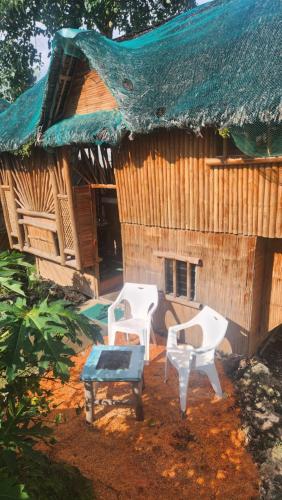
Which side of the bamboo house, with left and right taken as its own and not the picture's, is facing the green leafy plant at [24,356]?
front

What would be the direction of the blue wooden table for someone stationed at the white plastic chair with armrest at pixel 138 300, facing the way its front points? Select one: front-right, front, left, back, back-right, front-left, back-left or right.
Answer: front-left

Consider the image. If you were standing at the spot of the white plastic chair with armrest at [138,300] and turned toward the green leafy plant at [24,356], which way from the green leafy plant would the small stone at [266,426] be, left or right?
left

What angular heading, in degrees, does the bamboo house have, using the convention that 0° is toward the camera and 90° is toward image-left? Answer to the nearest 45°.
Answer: approximately 45°

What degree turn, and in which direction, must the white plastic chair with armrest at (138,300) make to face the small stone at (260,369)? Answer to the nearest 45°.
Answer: approximately 90° to its left

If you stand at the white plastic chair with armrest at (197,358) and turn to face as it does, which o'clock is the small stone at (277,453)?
The small stone is roughly at 9 o'clock from the white plastic chair with armrest.

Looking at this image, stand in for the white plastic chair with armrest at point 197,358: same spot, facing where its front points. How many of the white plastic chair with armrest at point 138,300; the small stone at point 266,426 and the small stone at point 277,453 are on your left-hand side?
2

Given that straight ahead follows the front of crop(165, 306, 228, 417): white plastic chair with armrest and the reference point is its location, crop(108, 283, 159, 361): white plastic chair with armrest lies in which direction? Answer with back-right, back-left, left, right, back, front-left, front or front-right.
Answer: right

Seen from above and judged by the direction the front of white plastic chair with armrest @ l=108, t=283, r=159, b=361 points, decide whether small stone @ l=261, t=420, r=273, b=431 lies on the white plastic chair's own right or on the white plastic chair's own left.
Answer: on the white plastic chair's own left

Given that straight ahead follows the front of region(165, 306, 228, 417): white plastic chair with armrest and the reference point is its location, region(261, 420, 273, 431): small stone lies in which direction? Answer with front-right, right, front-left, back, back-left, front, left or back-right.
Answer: left

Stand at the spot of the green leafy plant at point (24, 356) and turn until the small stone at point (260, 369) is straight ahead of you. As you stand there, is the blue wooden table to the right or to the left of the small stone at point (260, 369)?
left

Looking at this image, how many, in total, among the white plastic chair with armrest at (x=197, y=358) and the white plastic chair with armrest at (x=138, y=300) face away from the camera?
0

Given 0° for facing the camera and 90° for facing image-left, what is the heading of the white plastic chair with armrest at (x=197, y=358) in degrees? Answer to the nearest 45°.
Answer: approximately 45°

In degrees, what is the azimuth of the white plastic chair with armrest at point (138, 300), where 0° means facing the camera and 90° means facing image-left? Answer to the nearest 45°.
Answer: approximately 45°
